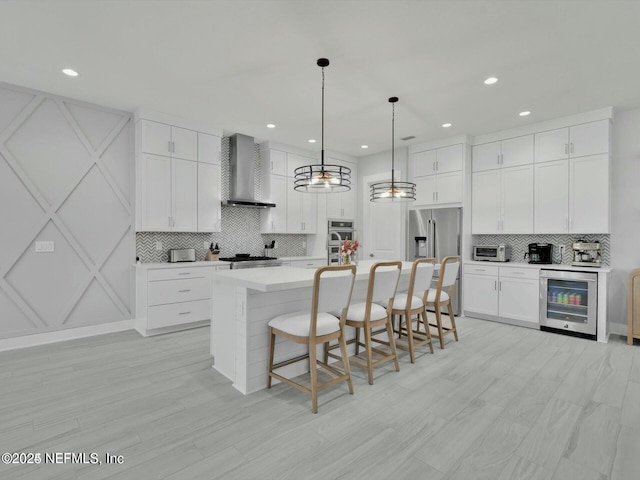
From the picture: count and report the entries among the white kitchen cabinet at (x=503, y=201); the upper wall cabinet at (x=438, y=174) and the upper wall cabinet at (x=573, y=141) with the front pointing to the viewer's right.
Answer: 0

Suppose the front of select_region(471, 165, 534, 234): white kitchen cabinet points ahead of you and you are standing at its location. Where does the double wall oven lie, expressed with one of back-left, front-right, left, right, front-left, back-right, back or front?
front-right

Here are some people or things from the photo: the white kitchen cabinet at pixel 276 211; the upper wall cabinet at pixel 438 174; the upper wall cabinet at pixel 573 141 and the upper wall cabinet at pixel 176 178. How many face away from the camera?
0

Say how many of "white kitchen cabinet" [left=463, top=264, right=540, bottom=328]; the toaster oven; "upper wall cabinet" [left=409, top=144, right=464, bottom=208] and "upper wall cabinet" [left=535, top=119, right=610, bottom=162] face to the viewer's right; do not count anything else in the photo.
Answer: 0

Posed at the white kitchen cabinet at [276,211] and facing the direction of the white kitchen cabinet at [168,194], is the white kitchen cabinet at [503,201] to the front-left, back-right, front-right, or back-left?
back-left

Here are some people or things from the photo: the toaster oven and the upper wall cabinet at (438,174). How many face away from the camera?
0

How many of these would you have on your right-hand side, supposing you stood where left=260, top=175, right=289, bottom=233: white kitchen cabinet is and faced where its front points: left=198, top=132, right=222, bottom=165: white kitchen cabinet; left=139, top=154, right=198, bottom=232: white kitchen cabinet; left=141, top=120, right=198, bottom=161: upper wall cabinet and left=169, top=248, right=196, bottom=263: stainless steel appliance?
4

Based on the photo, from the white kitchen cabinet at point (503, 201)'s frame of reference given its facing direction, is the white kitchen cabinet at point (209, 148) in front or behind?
in front

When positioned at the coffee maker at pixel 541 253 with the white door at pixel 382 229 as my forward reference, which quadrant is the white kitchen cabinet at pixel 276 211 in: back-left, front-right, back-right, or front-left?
front-left

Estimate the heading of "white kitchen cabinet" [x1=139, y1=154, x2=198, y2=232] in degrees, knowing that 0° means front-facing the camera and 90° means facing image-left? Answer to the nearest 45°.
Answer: approximately 315°

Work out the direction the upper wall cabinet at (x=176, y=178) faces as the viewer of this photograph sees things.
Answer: facing the viewer and to the right of the viewer

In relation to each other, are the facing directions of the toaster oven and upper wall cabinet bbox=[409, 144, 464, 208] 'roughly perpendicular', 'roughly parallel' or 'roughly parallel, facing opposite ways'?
roughly parallel

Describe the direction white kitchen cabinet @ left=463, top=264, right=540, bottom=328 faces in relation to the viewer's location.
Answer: facing the viewer and to the left of the viewer
